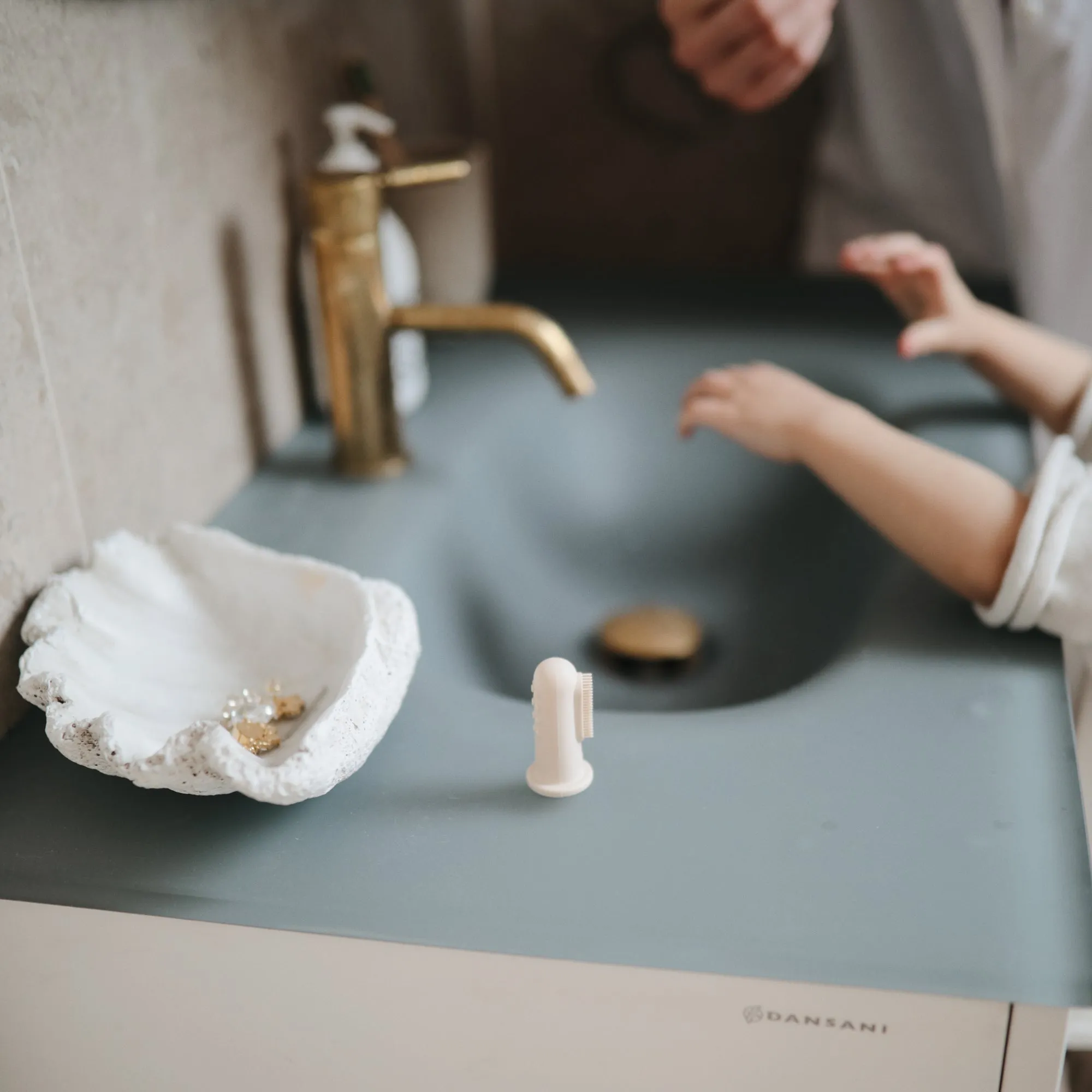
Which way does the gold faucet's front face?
to the viewer's right
